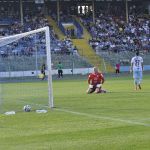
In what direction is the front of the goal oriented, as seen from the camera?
facing away from the viewer and to the right of the viewer

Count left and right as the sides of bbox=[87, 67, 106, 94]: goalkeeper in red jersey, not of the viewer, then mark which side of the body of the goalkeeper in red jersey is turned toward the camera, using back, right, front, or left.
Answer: front

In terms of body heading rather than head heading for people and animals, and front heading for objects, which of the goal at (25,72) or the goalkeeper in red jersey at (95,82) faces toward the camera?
the goalkeeper in red jersey

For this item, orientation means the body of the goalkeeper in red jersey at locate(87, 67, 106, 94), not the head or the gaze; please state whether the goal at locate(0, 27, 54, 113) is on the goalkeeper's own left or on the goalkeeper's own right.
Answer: on the goalkeeper's own right

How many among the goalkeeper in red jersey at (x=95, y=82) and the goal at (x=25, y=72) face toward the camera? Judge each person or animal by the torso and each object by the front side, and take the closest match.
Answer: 1
